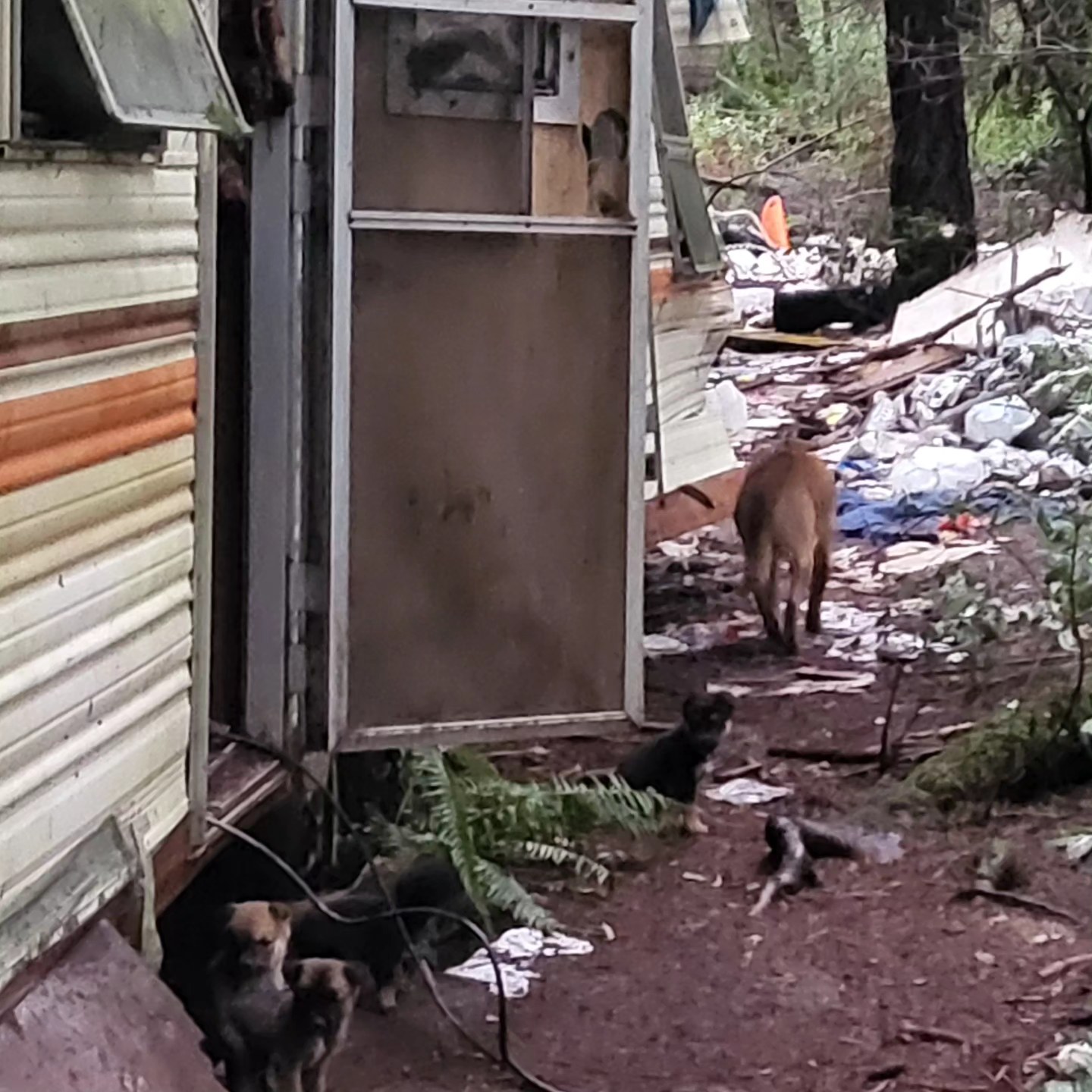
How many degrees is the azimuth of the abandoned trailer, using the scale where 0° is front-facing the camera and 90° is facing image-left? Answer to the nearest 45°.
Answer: approximately 225°

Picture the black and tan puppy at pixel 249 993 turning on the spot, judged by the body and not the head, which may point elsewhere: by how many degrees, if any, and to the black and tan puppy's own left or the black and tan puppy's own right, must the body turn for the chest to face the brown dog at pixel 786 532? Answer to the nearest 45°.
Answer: approximately 135° to the black and tan puppy's own left

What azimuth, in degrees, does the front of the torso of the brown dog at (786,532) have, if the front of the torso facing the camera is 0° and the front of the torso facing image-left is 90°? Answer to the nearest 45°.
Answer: approximately 180°

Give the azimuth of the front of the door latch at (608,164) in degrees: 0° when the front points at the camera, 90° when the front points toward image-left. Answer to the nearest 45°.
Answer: approximately 0°

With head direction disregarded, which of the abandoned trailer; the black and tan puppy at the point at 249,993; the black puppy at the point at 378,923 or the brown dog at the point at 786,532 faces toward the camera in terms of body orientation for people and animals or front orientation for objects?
the black and tan puppy

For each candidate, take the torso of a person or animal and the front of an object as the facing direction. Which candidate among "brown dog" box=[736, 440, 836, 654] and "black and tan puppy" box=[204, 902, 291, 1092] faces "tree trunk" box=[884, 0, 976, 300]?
the brown dog

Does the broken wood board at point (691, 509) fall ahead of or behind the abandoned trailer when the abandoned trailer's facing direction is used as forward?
ahead

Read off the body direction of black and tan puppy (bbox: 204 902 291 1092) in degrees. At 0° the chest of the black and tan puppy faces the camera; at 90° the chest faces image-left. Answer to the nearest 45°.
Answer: approximately 0°
